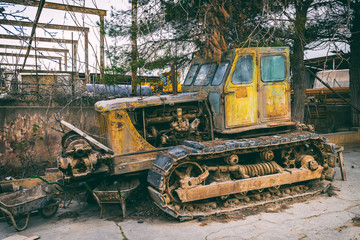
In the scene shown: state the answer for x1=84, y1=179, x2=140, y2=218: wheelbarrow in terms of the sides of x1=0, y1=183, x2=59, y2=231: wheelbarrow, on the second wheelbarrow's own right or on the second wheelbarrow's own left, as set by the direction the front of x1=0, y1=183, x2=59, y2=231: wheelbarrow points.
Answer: on the second wheelbarrow's own right

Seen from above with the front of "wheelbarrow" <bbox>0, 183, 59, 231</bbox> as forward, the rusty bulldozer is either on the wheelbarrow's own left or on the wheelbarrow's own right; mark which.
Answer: on the wheelbarrow's own right

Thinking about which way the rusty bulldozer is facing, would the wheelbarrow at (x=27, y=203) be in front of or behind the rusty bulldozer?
in front

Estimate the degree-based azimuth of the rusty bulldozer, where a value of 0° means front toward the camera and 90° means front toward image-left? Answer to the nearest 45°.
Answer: approximately 45°
